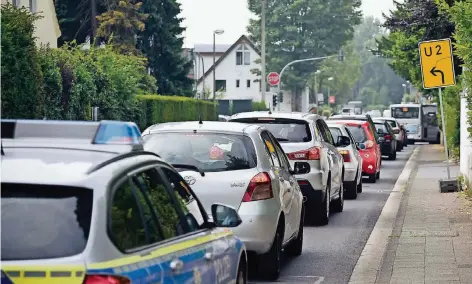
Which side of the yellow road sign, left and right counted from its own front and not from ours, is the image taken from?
front

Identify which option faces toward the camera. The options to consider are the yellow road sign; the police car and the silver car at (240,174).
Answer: the yellow road sign

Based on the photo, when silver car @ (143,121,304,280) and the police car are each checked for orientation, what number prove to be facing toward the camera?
0

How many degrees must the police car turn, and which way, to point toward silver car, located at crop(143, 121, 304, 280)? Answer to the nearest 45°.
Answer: approximately 45° to its left

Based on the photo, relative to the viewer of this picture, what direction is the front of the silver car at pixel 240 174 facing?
facing away from the viewer and to the right of the viewer

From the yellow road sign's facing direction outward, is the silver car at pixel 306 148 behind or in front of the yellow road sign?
in front

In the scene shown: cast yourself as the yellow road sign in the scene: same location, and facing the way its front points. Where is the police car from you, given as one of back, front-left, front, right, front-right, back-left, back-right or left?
front

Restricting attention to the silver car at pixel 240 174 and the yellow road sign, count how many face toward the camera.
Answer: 1

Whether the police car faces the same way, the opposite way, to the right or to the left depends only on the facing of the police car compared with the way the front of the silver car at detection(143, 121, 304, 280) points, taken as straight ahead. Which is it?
the same way

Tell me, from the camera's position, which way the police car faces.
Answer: facing away from the viewer and to the right of the viewer

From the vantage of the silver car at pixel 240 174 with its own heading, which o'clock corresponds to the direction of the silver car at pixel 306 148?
the silver car at pixel 306 148 is roughly at 11 o'clock from the silver car at pixel 240 174.

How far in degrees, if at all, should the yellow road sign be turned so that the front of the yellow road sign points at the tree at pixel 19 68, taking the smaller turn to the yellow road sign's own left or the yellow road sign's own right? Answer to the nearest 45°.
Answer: approximately 45° to the yellow road sign's own right

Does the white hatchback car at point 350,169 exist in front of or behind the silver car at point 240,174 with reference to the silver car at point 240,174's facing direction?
in front

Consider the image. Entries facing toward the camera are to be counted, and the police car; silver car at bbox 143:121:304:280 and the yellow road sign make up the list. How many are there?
1

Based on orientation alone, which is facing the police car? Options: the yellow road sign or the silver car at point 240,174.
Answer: the yellow road sign

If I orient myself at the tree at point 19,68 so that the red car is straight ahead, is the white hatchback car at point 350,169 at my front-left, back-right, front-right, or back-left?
front-right

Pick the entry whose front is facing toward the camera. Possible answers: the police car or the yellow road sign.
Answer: the yellow road sign
